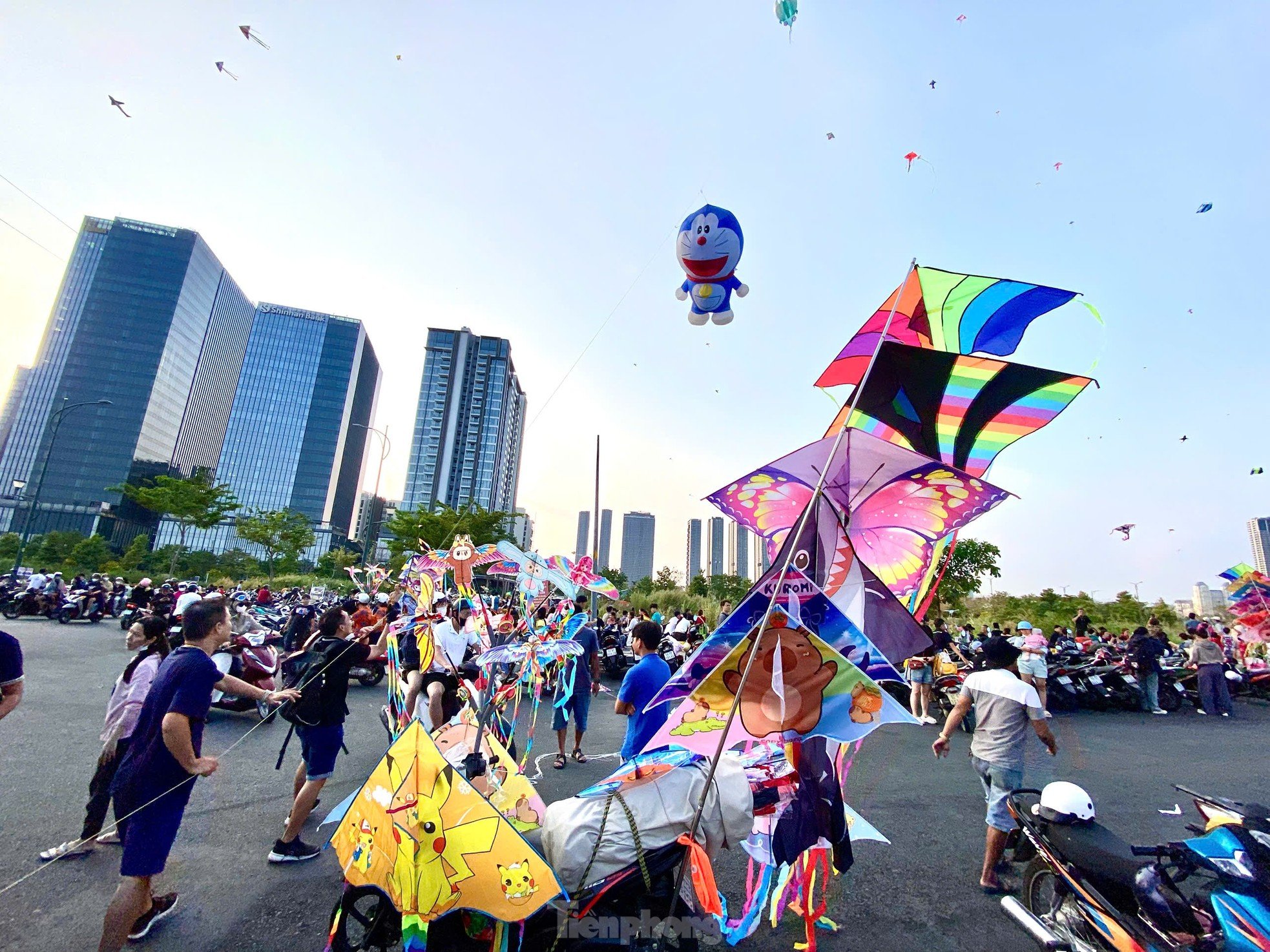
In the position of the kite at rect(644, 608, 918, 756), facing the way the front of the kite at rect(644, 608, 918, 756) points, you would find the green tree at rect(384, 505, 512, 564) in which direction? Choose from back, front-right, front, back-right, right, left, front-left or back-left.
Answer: back-right

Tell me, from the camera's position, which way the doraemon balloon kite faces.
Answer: facing the viewer

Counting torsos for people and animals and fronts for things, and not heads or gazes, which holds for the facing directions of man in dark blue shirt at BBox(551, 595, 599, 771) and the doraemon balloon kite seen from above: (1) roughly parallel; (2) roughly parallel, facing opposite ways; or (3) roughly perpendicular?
roughly parallel

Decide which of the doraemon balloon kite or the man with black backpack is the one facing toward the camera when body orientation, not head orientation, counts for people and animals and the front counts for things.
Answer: the doraemon balloon kite

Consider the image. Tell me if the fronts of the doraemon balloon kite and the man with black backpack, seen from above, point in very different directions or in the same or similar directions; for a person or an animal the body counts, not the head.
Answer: very different directions

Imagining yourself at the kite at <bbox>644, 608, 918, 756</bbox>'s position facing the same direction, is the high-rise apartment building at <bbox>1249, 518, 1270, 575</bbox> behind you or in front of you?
behind

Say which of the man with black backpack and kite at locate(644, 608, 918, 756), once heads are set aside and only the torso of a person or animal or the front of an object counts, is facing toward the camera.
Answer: the kite

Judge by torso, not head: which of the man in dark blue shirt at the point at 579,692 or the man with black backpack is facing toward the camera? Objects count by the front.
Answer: the man in dark blue shirt

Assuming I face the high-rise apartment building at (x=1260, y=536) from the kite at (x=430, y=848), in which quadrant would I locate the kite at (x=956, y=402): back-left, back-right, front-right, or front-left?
front-right

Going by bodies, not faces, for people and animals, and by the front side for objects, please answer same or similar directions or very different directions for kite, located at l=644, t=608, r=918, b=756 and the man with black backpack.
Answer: very different directions

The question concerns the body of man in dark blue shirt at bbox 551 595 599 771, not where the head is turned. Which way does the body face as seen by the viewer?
toward the camera

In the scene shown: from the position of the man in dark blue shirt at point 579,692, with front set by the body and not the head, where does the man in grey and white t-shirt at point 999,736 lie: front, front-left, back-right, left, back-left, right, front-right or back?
front-left

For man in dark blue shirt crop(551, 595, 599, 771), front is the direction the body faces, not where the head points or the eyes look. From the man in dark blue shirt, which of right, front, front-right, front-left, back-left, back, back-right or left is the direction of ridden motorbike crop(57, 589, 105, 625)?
back-right

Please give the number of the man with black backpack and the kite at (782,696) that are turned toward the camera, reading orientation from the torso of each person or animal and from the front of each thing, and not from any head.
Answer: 1

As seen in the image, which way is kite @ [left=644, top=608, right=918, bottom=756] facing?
toward the camera
